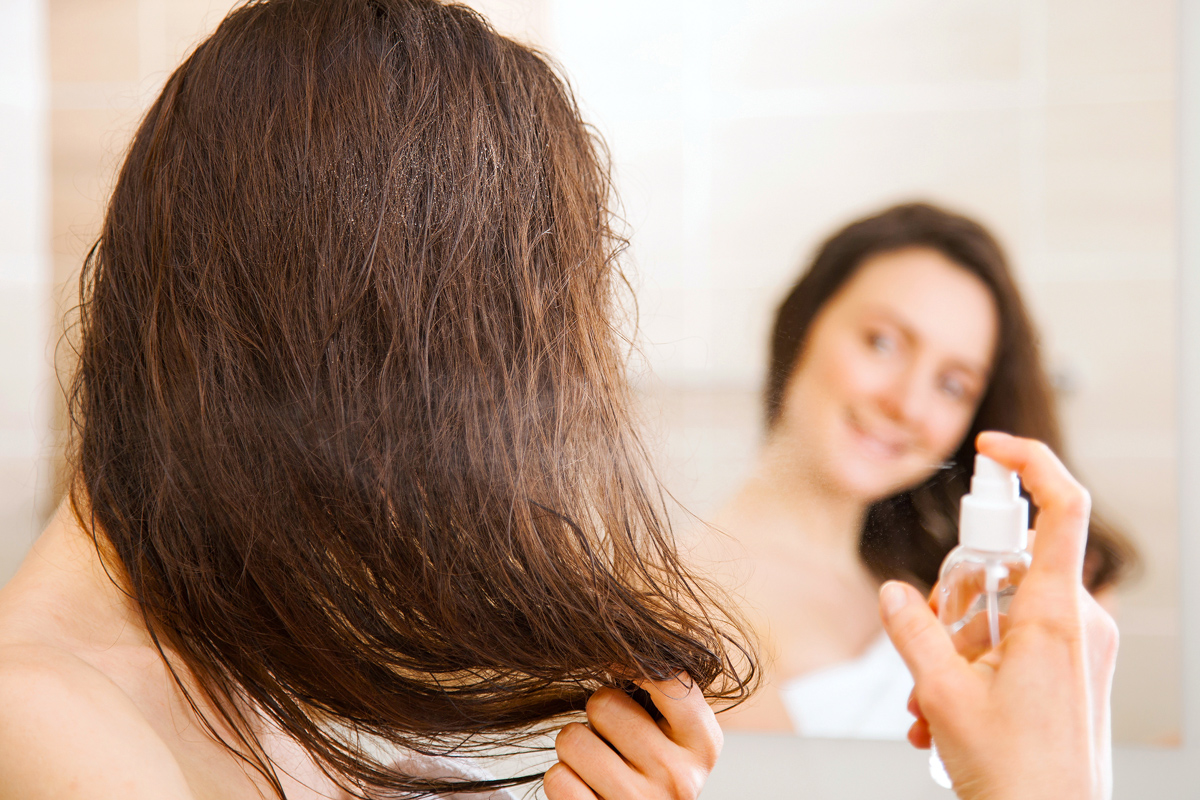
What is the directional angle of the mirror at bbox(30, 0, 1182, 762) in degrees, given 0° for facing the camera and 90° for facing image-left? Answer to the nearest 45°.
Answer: approximately 0°
